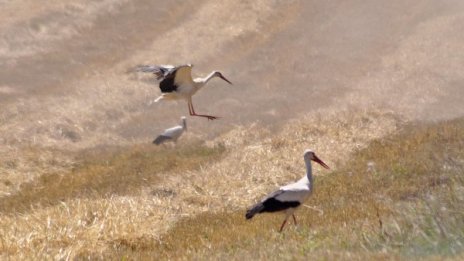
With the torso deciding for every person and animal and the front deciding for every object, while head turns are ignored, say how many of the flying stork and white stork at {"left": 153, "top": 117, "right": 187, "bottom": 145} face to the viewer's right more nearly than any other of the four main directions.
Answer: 2

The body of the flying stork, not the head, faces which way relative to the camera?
to the viewer's right

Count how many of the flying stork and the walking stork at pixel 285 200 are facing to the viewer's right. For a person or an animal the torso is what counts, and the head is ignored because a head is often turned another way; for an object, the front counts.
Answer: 2

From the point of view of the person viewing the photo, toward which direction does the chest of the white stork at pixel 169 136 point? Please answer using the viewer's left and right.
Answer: facing to the right of the viewer

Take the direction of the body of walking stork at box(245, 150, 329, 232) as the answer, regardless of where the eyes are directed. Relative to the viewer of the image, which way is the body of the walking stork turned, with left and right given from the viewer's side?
facing to the right of the viewer

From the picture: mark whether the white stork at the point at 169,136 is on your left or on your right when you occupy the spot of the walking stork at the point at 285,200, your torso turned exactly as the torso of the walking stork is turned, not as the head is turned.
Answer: on your left
